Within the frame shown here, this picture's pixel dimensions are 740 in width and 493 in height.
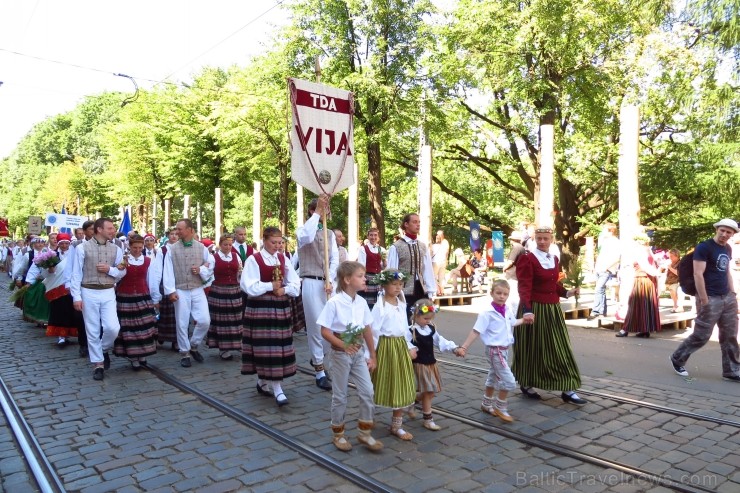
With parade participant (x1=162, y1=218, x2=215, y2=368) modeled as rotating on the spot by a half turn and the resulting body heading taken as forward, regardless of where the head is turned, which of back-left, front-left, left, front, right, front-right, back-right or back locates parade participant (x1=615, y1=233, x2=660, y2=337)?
right

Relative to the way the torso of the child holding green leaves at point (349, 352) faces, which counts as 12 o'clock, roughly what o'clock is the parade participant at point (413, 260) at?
The parade participant is roughly at 8 o'clock from the child holding green leaves.

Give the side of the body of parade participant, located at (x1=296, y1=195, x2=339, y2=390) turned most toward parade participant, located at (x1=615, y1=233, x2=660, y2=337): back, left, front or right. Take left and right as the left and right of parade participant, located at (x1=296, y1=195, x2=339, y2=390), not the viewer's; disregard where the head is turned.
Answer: left

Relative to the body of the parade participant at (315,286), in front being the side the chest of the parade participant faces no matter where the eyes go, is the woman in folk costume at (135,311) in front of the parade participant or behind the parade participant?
behind

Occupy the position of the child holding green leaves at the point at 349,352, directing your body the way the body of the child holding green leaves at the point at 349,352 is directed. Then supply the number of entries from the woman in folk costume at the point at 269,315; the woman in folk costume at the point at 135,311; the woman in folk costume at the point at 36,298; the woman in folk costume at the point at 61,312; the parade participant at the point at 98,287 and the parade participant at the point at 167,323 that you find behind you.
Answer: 6

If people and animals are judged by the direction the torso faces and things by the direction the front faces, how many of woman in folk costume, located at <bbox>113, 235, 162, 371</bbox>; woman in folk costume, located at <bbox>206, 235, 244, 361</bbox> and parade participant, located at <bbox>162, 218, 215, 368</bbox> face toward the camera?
3

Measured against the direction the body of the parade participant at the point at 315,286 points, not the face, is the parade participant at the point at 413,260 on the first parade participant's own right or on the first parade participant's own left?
on the first parade participant's own left

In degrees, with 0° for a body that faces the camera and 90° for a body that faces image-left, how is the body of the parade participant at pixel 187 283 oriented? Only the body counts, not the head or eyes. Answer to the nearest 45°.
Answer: approximately 0°
